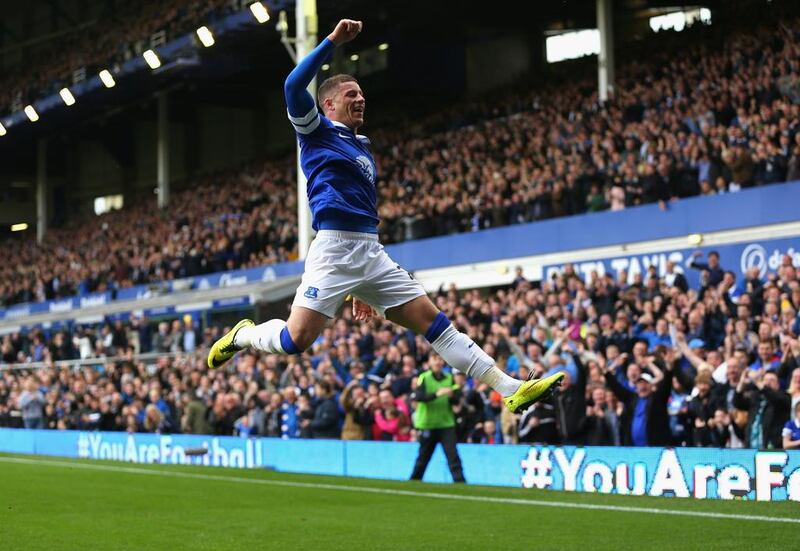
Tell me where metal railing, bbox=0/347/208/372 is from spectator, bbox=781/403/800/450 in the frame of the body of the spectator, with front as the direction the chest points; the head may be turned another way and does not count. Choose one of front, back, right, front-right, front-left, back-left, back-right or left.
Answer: back-right

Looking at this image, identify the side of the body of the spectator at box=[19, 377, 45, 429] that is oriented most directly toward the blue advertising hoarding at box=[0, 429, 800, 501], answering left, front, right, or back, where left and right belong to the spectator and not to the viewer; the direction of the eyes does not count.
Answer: front

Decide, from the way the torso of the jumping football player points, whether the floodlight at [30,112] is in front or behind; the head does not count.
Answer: behind

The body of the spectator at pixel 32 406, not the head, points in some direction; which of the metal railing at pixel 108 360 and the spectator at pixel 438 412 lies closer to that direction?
the spectator

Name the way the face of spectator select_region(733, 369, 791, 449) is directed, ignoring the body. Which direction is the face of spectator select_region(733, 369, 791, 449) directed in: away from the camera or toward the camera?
toward the camera

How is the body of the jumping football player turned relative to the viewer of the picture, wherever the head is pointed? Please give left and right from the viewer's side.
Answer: facing the viewer and to the right of the viewer

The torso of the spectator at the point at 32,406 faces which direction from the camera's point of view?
toward the camera

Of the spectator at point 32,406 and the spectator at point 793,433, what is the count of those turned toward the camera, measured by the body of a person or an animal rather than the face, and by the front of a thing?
2

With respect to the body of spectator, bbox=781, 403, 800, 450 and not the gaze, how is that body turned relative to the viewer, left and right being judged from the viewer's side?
facing the viewer

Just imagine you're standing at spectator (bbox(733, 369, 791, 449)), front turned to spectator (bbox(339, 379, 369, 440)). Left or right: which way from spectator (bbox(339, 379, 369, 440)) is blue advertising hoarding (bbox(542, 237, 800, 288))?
right

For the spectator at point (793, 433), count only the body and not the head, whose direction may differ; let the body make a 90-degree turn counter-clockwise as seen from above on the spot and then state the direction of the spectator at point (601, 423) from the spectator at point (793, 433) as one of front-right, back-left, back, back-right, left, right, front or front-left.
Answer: back-left

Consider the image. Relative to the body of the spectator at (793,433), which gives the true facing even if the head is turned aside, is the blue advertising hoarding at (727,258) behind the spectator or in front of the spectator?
behind

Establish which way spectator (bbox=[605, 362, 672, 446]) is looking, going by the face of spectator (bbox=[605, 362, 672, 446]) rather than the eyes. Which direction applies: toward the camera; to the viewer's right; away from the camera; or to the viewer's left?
toward the camera
